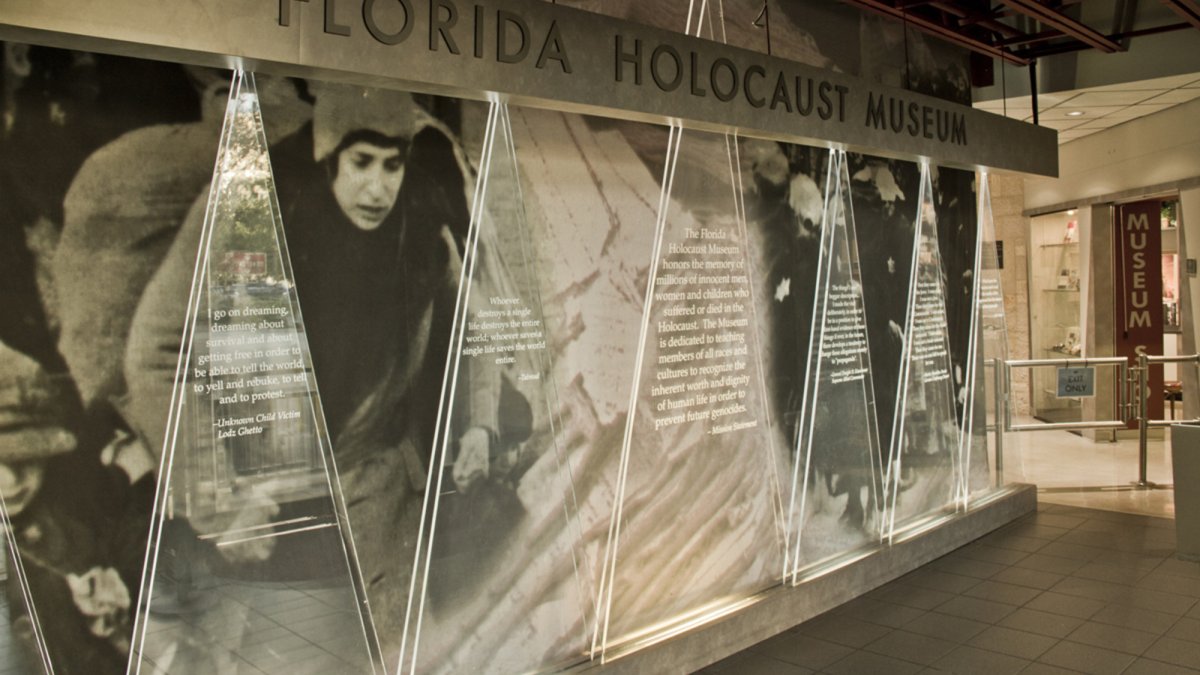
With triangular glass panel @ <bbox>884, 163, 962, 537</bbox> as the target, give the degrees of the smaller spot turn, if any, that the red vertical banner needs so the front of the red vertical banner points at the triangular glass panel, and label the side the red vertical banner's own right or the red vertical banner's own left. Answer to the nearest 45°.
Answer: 0° — it already faces it

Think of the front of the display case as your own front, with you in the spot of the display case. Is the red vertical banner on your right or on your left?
on your left

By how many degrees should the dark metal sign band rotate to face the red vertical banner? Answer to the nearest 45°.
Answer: approximately 90° to its left

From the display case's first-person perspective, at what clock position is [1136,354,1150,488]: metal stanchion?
The metal stanchion is roughly at 10 o'clock from the display case.

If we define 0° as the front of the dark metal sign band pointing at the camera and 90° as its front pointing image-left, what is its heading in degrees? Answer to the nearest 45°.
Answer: approximately 315°

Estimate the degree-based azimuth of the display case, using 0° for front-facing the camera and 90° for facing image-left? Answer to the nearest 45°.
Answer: approximately 45°
